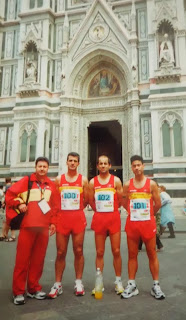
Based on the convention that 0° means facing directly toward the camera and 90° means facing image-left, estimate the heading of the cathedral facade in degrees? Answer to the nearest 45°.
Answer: approximately 0°

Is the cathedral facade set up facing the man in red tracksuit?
yes
